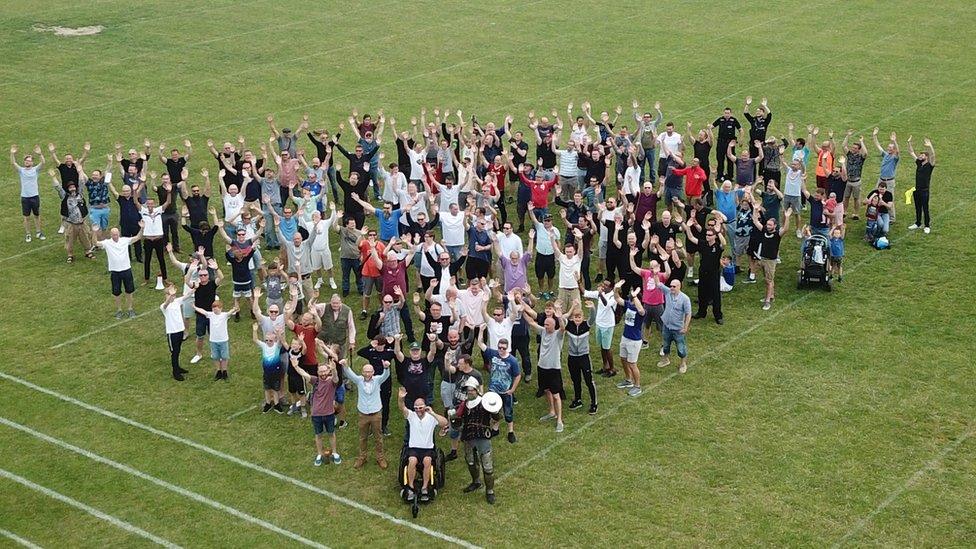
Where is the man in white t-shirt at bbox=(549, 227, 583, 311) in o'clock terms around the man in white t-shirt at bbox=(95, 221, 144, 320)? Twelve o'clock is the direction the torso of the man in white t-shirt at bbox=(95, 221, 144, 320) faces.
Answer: the man in white t-shirt at bbox=(549, 227, 583, 311) is roughly at 10 o'clock from the man in white t-shirt at bbox=(95, 221, 144, 320).

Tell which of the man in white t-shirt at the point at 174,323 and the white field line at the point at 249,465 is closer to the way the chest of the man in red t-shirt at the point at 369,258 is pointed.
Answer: the white field line

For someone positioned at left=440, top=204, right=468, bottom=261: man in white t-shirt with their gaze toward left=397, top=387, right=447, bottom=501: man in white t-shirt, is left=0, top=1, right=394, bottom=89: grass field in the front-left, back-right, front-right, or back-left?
back-right

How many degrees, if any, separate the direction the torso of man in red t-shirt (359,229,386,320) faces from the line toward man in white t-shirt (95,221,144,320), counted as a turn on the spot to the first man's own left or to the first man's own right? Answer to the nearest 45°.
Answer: approximately 90° to the first man's own right

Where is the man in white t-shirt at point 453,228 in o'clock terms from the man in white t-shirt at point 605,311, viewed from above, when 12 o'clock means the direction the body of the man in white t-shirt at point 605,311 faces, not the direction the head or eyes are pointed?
the man in white t-shirt at point 453,228 is roughly at 3 o'clock from the man in white t-shirt at point 605,311.

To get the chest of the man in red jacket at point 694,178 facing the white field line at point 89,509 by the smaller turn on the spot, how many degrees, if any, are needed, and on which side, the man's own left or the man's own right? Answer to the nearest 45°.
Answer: approximately 45° to the man's own right

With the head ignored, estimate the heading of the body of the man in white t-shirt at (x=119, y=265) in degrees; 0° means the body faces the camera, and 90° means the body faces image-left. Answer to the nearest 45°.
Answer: approximately 0°

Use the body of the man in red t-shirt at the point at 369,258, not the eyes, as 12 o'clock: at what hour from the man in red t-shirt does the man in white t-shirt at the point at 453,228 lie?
The man in white t-shirt is roughly at 8 o'clock from the man in red t-shirt.

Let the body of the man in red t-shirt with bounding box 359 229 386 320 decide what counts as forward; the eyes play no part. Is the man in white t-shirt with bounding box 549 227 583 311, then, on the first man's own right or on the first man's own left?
on the first man's own left

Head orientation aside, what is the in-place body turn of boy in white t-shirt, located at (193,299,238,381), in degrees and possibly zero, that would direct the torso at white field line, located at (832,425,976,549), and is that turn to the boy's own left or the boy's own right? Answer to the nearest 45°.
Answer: approximately 45° to the boy's own left

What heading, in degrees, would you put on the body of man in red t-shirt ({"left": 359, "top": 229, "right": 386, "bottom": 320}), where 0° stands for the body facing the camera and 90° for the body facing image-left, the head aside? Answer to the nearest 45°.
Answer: approximately 0°
